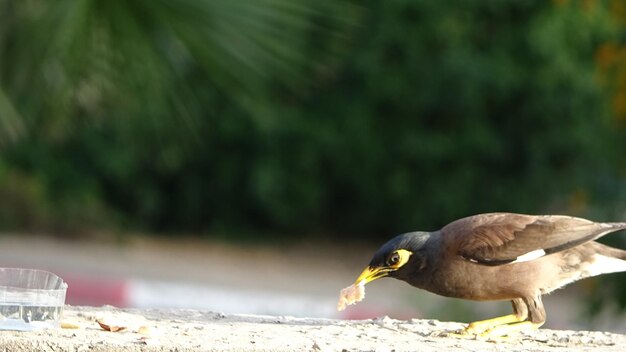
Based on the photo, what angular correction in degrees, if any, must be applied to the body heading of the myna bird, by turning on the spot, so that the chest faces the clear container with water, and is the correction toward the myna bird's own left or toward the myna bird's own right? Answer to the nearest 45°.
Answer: approximately 45° to the myna bird's own left

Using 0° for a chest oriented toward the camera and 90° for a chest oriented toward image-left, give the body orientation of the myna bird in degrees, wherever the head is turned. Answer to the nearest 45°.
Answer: approximately 90°
